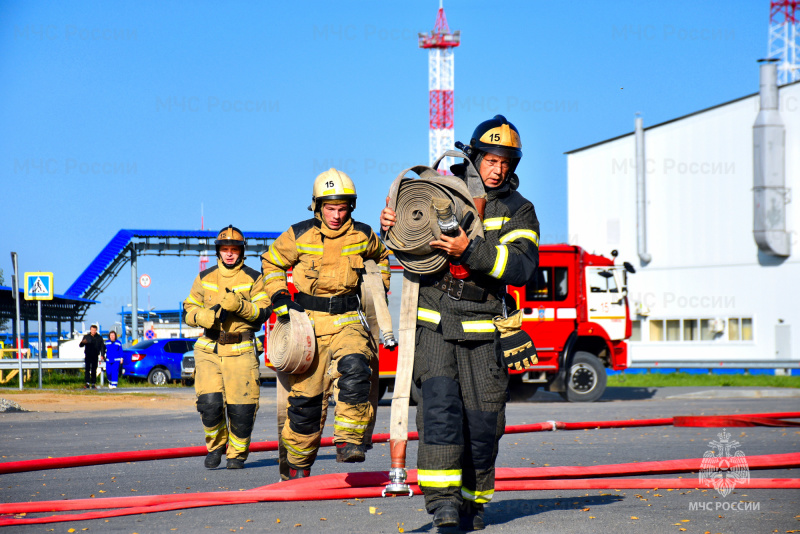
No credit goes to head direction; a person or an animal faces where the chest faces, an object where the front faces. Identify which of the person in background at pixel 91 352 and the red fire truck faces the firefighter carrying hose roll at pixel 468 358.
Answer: the person in background

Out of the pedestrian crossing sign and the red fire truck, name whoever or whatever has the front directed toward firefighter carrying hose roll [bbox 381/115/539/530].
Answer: the pedestrian crossing sign

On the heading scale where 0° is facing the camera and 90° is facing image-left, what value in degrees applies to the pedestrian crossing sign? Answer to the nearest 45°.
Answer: approximately 0°

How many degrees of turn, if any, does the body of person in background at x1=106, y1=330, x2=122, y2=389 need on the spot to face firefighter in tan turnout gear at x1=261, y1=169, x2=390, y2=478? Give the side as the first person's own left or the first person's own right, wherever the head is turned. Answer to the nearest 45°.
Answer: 0° — they already face them

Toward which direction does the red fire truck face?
to the viewer's right

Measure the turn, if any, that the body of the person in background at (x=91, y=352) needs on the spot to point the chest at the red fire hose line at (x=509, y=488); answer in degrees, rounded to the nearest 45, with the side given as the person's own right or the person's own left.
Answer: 0° — they already face it

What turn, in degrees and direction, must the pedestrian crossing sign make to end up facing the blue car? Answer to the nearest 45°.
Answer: approximately 135° to its left

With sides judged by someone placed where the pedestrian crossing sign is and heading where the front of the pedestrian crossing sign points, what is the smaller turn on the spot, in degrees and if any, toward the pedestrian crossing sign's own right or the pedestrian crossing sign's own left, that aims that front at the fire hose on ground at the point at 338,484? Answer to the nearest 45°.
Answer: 0° — it already faces it
